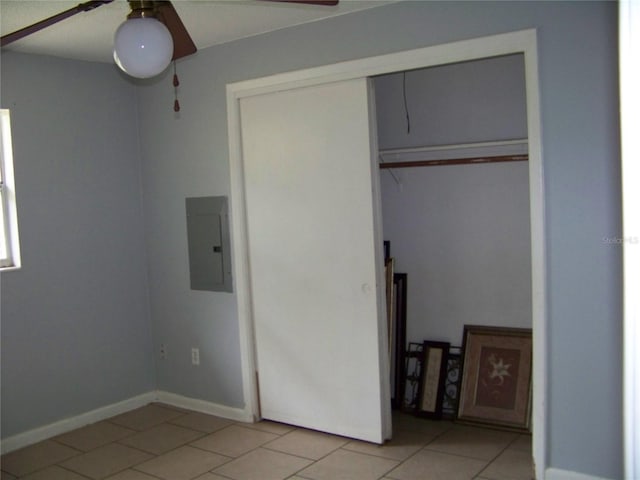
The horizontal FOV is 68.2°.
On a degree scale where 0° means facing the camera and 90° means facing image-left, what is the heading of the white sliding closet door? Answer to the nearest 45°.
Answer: approximately 45°

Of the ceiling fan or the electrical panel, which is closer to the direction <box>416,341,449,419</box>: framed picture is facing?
the ceiling fan

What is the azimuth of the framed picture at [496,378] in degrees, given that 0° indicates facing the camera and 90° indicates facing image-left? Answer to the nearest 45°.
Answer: approximately 0°

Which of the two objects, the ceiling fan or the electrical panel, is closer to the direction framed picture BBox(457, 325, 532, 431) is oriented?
the ceiling fan

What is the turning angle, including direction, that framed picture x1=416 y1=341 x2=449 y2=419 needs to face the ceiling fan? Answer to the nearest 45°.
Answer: approximately 45° to its right

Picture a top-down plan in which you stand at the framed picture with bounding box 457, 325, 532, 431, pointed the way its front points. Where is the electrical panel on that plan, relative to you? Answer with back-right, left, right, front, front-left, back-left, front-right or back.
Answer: right

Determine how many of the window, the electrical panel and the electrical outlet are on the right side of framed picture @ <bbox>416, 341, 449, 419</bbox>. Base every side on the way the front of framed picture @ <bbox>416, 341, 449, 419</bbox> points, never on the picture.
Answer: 3

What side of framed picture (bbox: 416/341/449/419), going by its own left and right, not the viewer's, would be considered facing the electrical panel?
right

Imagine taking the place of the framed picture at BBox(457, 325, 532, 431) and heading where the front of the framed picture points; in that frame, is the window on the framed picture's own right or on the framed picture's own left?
on the framed picture's own right

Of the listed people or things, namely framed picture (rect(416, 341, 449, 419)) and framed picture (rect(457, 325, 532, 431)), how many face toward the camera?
2
